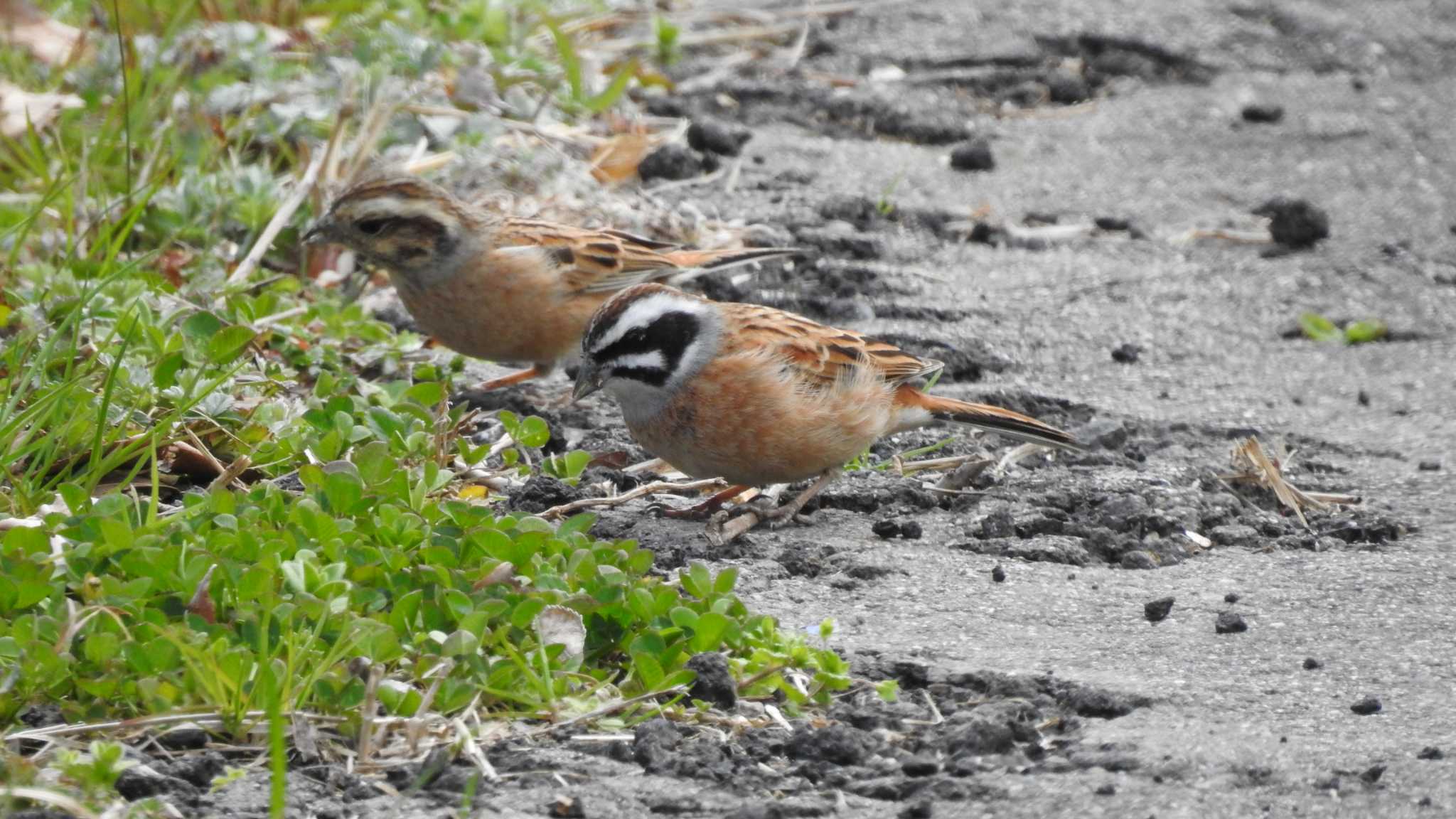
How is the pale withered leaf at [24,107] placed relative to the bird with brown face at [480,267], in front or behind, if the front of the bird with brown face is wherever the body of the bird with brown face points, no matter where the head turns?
in front

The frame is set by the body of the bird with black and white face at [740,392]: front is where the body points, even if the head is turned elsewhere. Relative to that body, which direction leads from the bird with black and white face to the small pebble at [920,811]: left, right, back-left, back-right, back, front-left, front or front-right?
left

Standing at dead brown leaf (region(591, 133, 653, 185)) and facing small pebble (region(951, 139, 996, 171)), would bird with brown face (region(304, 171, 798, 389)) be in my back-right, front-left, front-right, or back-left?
back-right

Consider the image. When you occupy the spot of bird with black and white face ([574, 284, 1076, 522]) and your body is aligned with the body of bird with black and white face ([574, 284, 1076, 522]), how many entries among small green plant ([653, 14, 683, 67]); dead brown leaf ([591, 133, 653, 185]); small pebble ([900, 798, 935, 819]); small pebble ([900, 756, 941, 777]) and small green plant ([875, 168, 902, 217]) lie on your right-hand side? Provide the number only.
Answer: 3

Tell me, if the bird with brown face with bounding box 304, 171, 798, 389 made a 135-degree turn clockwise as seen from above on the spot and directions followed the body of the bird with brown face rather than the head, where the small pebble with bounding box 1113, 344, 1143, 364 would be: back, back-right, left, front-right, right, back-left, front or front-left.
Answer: front-right

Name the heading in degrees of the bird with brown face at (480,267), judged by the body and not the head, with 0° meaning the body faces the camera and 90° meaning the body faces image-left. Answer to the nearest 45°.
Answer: approximately 90°

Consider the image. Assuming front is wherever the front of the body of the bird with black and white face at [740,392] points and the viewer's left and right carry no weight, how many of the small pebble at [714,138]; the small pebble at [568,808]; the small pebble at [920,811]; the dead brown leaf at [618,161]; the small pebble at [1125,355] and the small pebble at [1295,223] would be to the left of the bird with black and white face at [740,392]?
2

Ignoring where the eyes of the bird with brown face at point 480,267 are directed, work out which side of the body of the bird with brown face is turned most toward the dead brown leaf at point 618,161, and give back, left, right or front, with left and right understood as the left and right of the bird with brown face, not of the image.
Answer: right

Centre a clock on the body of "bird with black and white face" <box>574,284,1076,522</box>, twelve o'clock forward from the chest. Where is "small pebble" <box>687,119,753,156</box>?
The small pebble is roughly at 3 o'clock from the bird with black and white face.

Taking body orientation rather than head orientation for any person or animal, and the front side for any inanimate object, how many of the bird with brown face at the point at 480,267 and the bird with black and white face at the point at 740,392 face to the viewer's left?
2

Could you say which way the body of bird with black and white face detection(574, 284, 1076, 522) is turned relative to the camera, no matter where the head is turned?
to the viewer's left

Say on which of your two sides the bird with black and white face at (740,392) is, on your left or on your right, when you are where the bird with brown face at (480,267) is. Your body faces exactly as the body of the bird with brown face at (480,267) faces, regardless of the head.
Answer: on your left

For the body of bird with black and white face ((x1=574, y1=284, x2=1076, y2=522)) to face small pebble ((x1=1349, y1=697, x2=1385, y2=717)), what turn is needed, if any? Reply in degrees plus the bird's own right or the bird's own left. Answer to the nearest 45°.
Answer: approximately 135° to the bird's own left

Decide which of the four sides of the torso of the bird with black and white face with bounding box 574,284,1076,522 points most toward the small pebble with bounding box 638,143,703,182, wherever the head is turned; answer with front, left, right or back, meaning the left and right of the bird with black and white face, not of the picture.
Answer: right
